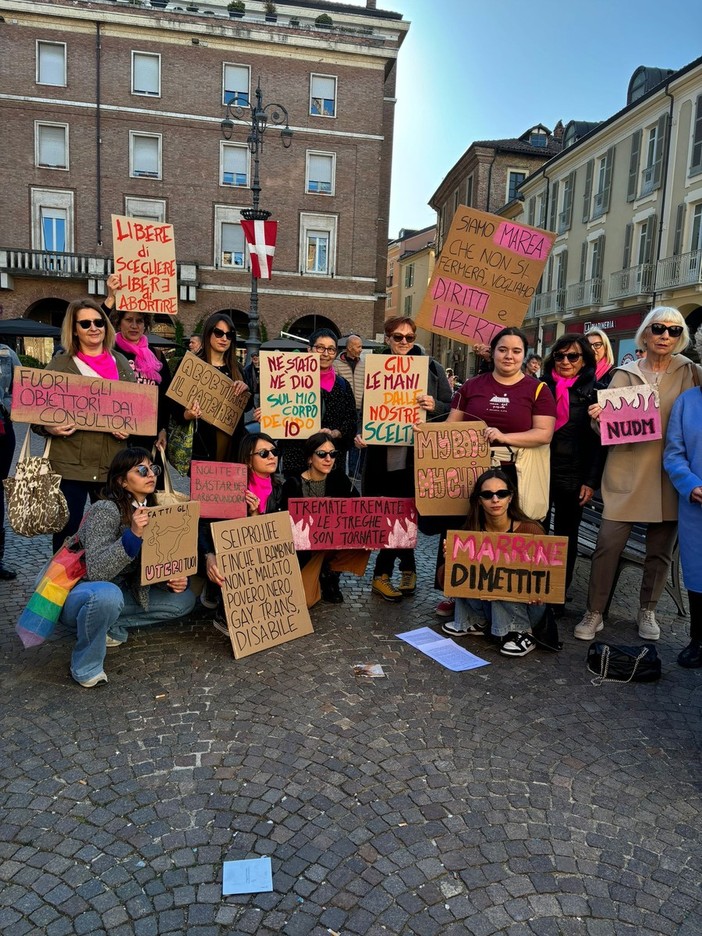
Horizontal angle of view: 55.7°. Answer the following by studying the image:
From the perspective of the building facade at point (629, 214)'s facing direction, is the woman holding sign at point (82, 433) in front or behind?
in front

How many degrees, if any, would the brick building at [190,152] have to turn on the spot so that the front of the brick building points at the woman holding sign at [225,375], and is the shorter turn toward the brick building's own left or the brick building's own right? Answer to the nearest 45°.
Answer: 0° — it already faces them

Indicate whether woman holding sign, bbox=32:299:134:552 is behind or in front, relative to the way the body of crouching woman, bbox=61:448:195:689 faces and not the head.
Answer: behind

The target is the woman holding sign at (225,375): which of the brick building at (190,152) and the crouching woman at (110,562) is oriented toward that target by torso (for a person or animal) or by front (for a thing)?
the brick building

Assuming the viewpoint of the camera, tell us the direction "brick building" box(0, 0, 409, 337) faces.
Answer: facing the viewer

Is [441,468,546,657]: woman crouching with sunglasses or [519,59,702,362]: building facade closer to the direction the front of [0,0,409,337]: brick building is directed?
the woman crouching with sunglasses

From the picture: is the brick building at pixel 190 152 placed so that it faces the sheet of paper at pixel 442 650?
yes

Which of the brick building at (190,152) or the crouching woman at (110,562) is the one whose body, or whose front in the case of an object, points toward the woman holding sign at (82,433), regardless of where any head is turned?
the brick building

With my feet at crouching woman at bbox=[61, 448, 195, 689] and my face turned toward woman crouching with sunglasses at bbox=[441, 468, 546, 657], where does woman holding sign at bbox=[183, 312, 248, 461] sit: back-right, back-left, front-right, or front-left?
front-left

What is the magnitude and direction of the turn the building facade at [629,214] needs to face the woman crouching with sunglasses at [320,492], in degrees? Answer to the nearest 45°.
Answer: approximately 45° to its left

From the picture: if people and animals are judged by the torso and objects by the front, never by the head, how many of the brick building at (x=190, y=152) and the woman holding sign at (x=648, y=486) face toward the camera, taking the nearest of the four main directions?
2

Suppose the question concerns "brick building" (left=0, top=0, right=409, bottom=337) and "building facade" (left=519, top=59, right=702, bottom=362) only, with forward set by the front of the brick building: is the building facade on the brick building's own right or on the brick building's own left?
on the brick building's own left

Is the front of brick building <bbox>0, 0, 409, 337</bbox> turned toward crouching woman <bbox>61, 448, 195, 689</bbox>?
yes

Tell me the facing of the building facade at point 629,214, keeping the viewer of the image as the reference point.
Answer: facing the viewer and to the left of the viewer

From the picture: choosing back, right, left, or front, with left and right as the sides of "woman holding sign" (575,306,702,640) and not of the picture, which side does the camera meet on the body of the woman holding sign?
front

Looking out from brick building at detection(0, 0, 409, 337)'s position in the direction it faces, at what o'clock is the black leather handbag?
The black leather handbag is roughly at 12 o'clock from the brick building.
